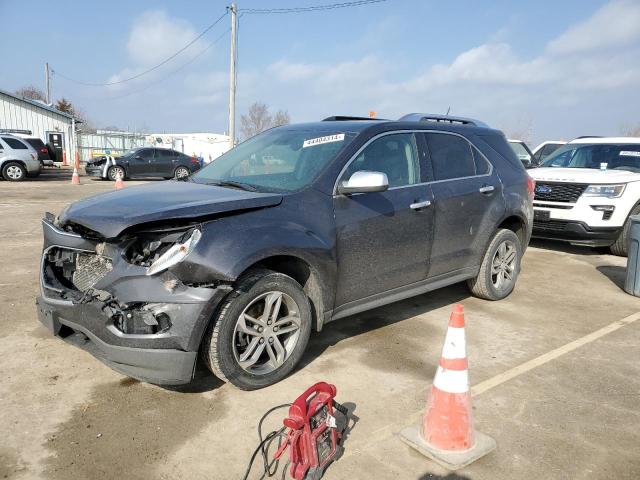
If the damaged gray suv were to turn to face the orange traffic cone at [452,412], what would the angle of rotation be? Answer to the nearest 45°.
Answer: approximately 90° to its left

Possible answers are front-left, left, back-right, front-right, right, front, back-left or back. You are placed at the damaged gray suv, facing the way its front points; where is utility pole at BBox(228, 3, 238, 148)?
back-right

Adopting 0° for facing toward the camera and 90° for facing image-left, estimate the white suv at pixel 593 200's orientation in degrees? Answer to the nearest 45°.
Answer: approximately 45°

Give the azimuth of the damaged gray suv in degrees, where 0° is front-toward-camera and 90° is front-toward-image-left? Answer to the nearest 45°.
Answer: approximately 45°

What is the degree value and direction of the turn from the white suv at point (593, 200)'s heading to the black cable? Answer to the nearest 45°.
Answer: approximately 45° to its left

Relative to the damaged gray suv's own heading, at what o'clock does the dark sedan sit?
The dark sedan is roughly at 4 o'clock from the damaged gray suv.

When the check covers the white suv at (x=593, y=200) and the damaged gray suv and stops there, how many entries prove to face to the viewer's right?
0

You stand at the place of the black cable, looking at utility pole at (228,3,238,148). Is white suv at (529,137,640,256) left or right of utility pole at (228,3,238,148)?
right

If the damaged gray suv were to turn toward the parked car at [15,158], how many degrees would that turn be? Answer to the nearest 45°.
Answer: approximately 90° to its right

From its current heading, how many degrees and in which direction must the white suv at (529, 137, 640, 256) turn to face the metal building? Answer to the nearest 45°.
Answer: approximately 45° to its right
